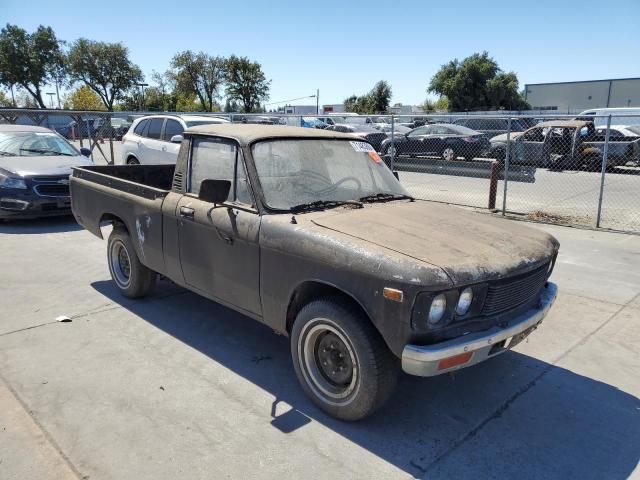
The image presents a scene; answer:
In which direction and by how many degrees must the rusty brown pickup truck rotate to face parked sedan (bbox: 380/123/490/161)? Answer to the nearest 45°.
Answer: approximately 135° to its left

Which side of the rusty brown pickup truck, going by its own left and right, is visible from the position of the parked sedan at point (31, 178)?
back

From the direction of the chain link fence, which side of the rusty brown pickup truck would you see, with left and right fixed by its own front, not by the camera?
left

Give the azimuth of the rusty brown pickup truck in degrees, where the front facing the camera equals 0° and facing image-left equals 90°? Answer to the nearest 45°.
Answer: approximately 315°

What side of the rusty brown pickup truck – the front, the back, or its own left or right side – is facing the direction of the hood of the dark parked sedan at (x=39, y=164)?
back

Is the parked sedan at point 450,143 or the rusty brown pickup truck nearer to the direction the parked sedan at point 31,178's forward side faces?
the rusty brown pickup truck

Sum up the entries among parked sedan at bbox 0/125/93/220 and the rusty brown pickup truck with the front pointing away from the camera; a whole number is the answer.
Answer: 0
